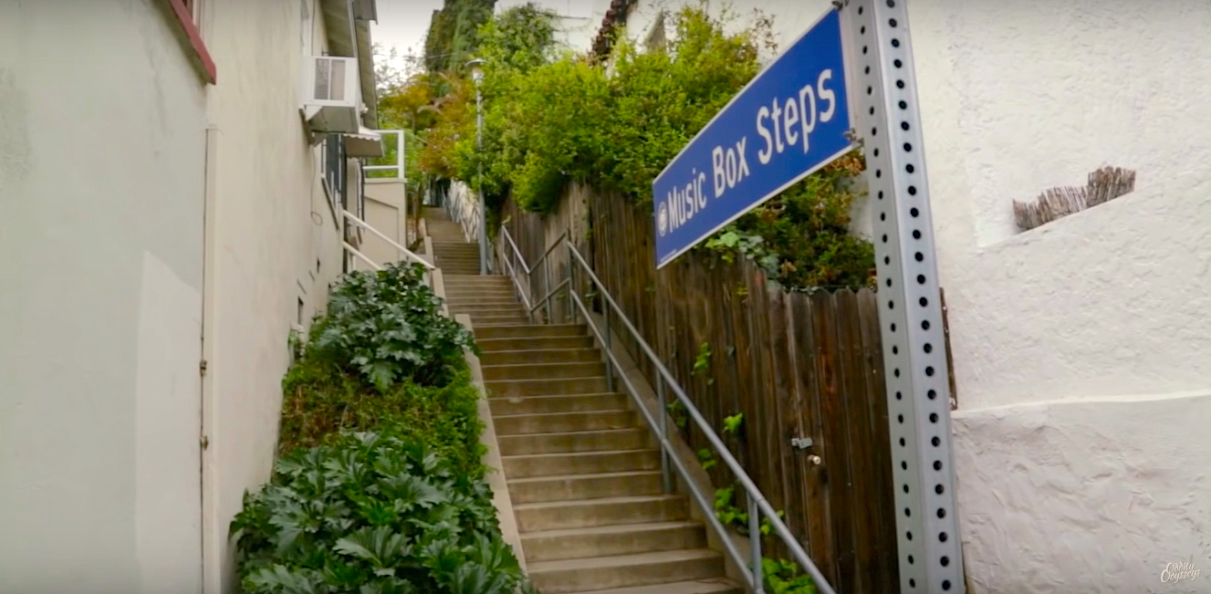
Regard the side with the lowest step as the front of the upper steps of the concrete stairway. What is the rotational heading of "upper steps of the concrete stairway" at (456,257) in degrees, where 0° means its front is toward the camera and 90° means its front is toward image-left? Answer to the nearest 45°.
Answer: approximately 0°

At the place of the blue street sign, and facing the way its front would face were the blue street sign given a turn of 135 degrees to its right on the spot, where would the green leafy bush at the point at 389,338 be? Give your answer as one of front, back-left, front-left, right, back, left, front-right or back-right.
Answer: front-left

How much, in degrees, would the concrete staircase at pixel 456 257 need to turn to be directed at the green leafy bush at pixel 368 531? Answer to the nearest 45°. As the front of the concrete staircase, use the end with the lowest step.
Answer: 0° — it already faces it

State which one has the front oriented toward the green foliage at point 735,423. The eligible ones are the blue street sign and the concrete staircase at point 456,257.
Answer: the concrete staircase

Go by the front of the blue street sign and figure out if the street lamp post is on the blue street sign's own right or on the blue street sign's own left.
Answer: on the blue street sign's own right

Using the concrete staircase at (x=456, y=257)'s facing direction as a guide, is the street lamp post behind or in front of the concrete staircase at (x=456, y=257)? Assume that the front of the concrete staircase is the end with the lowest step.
in front

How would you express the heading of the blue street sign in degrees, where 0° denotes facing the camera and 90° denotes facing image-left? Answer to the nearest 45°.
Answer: approximately 45°

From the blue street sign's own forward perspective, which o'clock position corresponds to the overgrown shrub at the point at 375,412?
The overgrown shrub is roughly at 3 o'clock from the blue street sign.

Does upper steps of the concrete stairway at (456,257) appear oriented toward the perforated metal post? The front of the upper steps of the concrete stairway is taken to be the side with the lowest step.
yes

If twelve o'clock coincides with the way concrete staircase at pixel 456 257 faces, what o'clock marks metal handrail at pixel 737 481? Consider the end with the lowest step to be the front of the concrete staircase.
The metal handrail is roughly at 12 o'clock from the concrete staircase.

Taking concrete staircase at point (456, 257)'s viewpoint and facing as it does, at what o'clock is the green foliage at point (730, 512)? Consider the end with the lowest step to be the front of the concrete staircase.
The green foliage is roughly at 12 o'clock from the concrete staircase.
